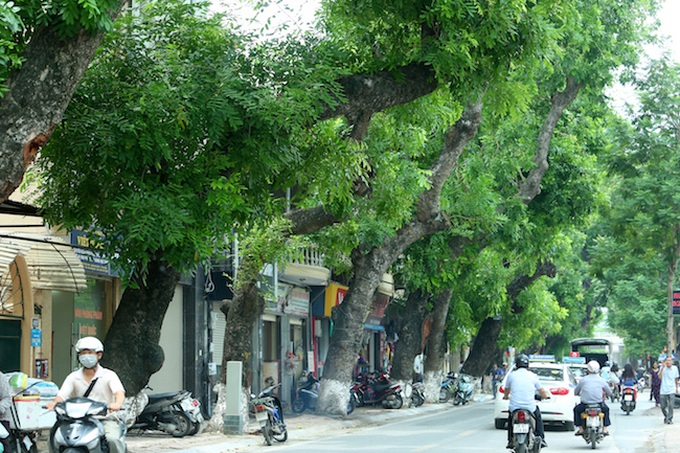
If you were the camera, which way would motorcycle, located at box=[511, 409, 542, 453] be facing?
facing away from the viewer

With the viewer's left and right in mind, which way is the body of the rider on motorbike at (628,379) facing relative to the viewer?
facing away from the viewer

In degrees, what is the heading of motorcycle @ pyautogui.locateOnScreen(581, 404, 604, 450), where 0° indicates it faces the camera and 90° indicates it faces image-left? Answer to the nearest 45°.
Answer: approximately 180°

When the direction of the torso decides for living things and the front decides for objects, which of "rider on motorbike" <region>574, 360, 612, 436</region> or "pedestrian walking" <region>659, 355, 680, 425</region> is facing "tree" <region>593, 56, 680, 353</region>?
the rider on motorbike

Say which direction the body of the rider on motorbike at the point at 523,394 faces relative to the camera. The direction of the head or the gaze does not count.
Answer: away from the camera

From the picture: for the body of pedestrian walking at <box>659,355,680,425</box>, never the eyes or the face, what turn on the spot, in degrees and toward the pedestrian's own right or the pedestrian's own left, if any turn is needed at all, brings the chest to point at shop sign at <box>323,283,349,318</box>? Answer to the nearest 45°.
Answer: approximately 135° to the pedestrian's own right

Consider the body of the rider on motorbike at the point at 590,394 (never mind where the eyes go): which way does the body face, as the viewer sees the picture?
away from the camera

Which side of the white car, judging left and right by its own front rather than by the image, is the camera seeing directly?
back

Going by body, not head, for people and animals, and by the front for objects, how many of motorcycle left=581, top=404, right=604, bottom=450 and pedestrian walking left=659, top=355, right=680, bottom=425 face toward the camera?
1

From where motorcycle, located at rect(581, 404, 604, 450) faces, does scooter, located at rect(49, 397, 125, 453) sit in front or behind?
behind

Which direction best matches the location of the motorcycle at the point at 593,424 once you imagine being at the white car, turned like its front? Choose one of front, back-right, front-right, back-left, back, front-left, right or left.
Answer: back

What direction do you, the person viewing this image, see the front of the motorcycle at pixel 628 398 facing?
facing away from the viewer

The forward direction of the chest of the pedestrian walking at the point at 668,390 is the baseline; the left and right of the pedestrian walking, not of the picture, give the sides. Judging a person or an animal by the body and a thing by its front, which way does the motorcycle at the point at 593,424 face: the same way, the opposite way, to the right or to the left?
the opposite way
